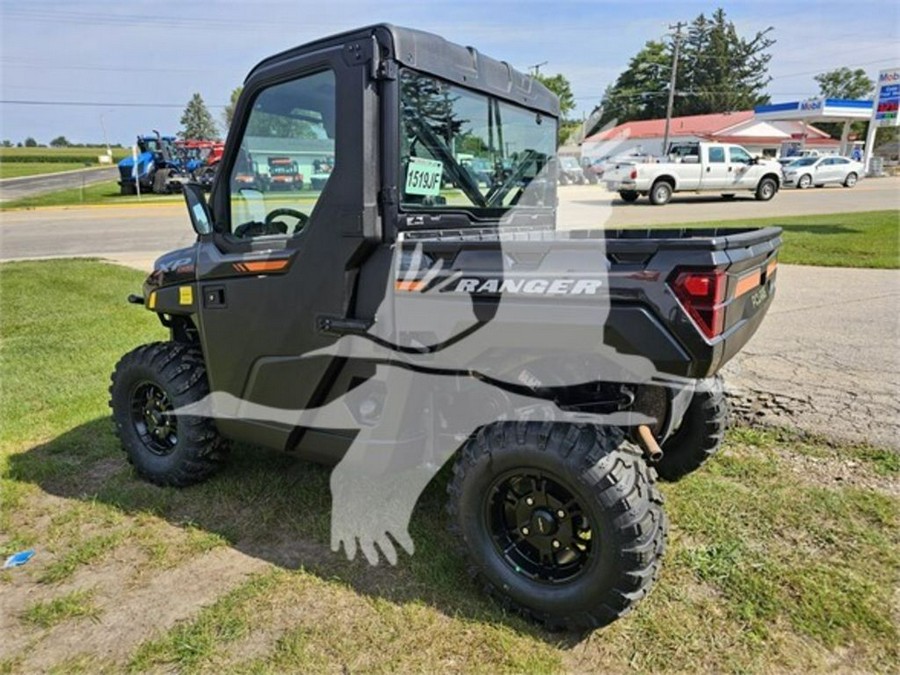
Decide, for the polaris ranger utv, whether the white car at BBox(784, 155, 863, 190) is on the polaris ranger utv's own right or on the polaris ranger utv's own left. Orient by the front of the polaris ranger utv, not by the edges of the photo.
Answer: on the polaris ranger utv's own right

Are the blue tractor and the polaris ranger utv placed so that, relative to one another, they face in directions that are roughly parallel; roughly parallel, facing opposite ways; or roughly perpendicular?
roughly perpendicular

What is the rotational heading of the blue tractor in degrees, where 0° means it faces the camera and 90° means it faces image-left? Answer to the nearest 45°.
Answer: approximately 45°

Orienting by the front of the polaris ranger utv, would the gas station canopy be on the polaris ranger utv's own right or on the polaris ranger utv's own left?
on the polaris ranger utv's own right

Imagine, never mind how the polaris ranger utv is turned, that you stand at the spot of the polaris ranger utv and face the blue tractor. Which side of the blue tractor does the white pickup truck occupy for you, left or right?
right

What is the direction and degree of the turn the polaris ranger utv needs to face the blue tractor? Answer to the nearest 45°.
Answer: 0° — it already faces it

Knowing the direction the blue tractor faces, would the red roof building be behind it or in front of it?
behind

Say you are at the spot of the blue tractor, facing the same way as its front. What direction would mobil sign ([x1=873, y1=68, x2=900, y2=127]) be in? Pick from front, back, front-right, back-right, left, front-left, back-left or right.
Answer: back-left

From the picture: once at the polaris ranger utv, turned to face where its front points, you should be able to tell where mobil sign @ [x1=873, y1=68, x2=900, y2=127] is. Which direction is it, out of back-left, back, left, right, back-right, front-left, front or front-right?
right

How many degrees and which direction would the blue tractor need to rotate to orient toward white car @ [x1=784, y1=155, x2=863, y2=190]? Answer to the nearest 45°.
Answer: approximately 135° to its left

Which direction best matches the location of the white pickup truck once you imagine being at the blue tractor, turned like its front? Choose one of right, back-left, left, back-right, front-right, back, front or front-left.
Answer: left

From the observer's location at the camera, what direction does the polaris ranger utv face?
facing away from the viewer and to the left of the viewer

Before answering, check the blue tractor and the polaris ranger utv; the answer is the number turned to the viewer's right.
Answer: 0

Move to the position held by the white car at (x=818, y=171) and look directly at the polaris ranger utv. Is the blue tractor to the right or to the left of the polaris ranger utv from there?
right
